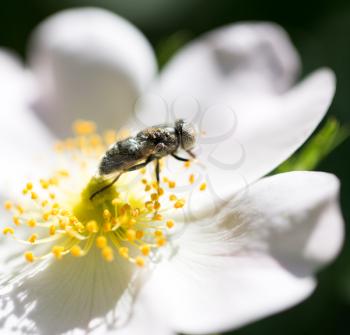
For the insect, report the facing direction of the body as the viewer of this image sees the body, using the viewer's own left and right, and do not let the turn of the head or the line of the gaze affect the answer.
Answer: facing to the right of the viewer
